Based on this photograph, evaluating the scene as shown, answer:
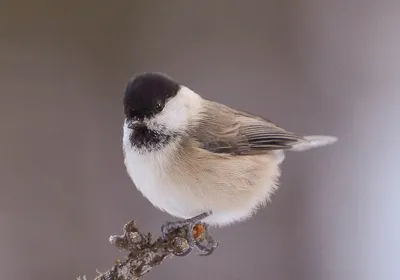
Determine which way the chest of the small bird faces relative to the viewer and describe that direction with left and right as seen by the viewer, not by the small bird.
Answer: facing the viewer and to the left of the viewer
